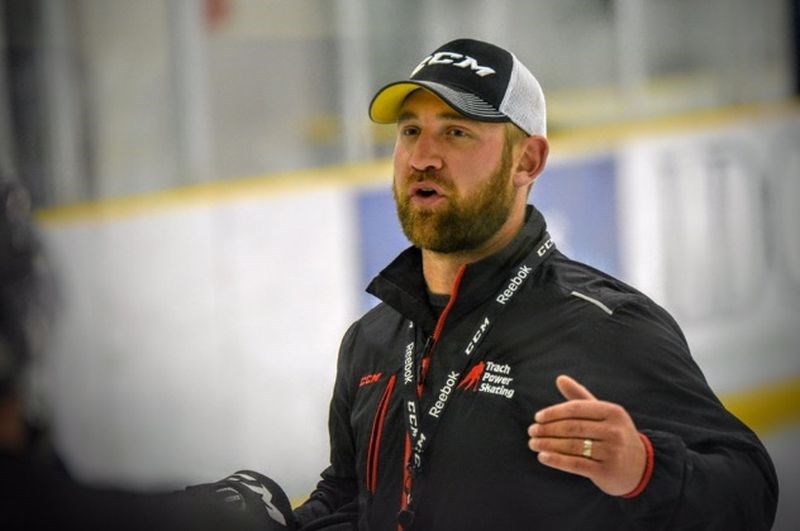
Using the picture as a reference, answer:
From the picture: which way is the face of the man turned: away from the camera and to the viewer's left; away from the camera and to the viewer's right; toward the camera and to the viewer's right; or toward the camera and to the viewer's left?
toward the camera and to the viewer's left

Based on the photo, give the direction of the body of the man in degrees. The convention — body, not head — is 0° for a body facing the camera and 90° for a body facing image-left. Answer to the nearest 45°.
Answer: approximately 45°
